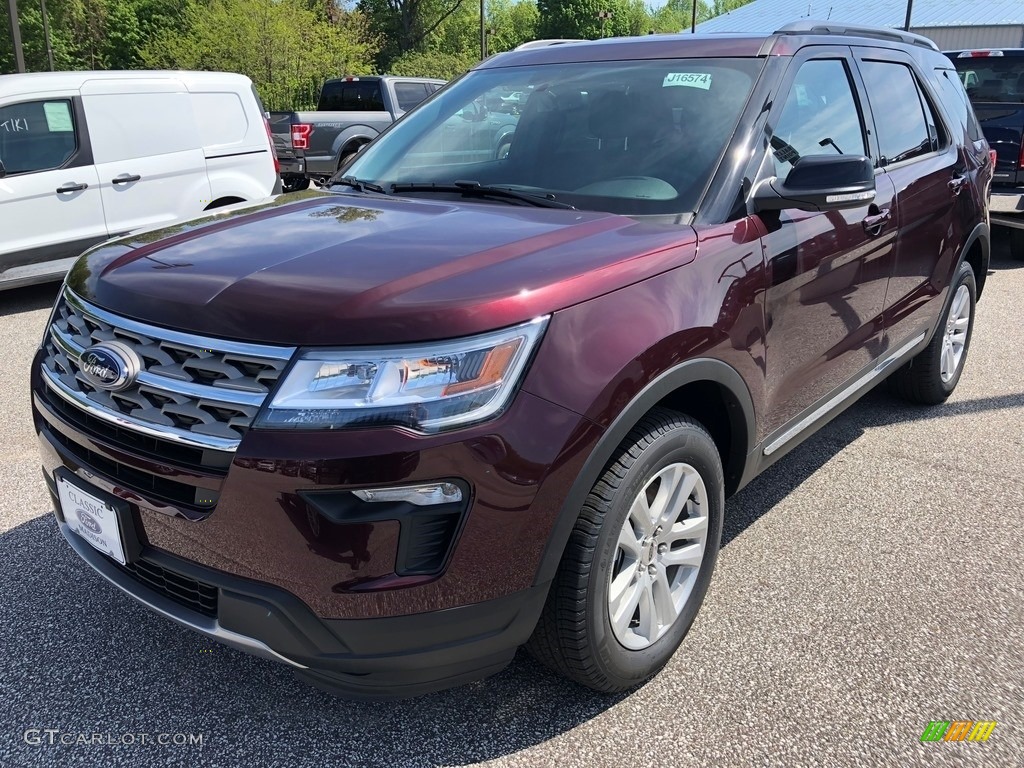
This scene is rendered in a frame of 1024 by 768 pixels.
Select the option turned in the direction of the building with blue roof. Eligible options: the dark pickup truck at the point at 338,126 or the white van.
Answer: the dark pickup truck

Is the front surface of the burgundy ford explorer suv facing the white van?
no

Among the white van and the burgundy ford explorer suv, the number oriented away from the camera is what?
0

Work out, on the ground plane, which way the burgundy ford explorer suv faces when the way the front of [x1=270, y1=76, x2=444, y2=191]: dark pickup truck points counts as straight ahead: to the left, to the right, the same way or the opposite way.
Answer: the opposite way

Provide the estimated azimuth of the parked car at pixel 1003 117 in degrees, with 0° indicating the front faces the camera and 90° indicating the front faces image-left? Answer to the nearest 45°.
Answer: approximately 180°

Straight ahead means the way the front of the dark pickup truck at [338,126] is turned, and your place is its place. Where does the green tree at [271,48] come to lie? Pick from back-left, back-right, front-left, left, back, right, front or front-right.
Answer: front-left

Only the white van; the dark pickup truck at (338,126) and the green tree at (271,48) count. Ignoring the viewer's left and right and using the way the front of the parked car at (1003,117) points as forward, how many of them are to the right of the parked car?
0

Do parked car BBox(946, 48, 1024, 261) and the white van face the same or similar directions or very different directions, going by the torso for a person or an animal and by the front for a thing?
very different directions

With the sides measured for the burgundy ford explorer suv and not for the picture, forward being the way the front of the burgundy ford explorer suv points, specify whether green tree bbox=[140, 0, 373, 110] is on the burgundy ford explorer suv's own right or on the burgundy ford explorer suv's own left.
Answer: on the burgundy ford explorer suv's own right

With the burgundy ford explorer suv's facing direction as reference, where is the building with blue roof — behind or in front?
behind

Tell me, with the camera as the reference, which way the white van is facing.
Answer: facing the viewer and to the left of the viewer

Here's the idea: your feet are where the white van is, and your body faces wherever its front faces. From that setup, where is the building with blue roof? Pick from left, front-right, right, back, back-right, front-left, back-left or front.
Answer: back

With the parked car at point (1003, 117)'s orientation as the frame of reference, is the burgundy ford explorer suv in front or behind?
behind

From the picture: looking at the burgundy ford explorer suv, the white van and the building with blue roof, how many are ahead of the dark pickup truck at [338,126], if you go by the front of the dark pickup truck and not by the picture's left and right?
1

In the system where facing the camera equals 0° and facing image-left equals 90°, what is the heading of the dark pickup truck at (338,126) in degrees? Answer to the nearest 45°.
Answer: approximately 225°

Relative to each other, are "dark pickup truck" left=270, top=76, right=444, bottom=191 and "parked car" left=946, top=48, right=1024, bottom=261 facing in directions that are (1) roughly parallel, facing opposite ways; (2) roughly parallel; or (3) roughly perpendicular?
roughly parallel

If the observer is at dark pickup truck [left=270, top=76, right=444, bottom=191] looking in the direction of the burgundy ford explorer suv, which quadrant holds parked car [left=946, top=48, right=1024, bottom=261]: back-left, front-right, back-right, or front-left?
front-left
